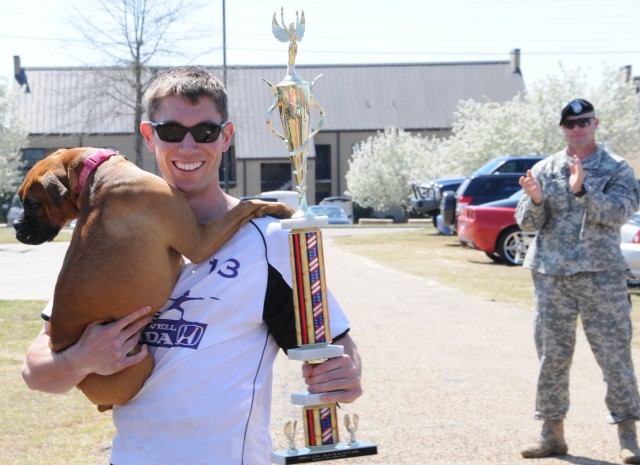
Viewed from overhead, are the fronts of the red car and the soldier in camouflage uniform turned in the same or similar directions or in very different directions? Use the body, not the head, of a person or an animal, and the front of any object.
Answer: very different directions

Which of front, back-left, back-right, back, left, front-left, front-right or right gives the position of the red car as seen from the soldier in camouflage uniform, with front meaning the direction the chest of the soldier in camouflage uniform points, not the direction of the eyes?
back-right

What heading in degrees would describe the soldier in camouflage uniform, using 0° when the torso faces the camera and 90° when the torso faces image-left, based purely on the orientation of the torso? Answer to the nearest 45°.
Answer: approximately 45°

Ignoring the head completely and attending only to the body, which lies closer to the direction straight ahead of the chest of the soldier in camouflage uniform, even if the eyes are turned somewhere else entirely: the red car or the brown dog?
the brown dog

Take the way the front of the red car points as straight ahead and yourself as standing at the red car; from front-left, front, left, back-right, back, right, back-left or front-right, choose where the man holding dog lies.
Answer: back-right

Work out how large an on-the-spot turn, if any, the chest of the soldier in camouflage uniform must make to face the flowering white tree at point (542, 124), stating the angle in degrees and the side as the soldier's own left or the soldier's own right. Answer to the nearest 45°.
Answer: approximately 135° to the soldier's own right

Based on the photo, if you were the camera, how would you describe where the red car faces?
facing away from the viewer and to the right of the viewer
